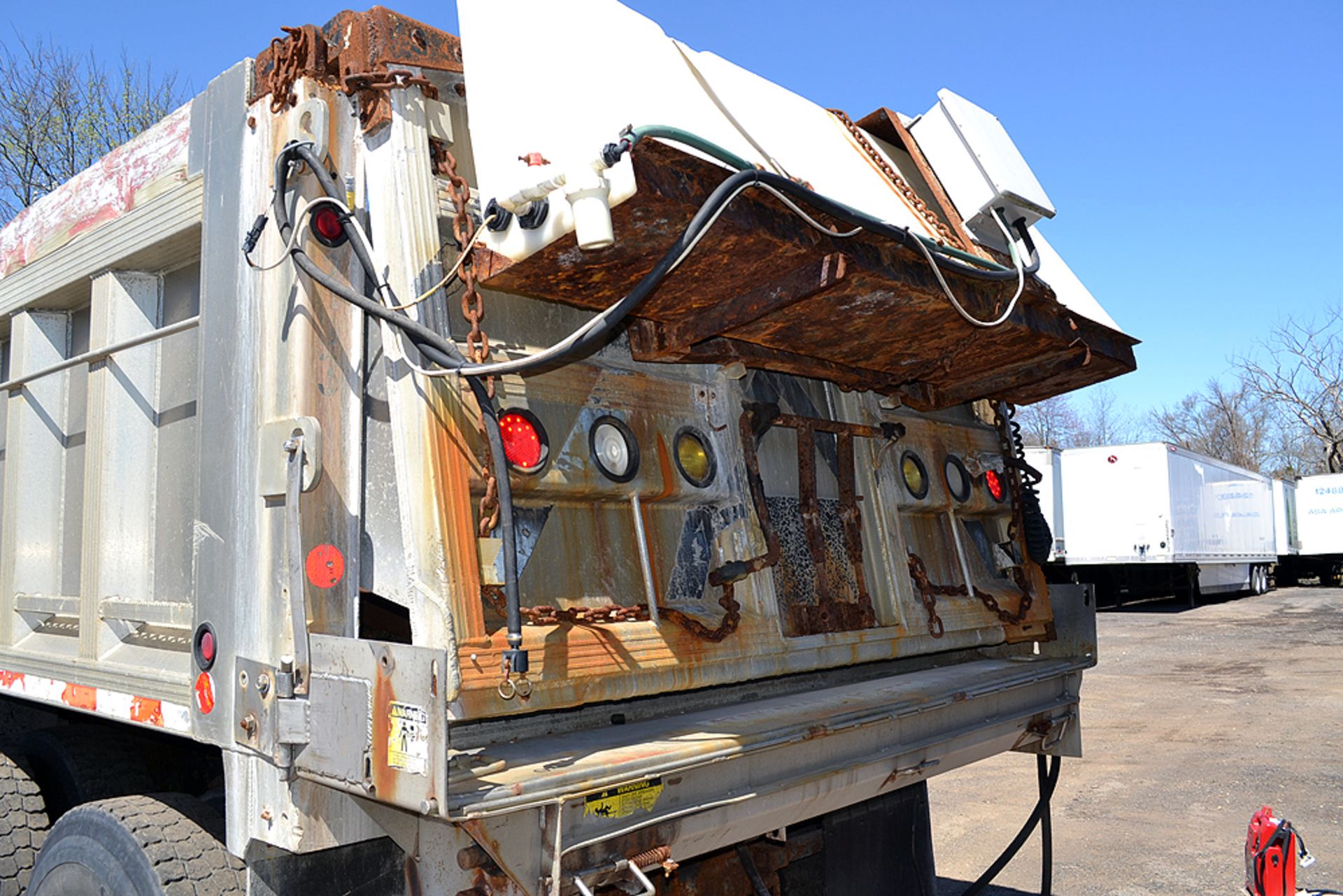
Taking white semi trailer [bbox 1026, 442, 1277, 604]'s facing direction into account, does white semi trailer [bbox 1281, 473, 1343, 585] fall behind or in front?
behind

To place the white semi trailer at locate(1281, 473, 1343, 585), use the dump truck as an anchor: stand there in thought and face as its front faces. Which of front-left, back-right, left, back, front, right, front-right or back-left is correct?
right

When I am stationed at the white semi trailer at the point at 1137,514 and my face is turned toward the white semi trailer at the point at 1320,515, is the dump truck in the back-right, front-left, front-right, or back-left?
back-right

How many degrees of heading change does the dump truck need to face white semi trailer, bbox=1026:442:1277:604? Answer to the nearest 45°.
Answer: approximately 90° to its right

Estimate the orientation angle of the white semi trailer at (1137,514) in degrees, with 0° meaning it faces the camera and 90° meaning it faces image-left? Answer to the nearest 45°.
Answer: approximately 45°

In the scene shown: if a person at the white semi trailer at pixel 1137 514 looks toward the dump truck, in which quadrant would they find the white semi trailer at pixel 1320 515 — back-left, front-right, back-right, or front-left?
back-left
